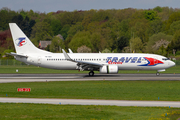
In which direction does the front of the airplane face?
to the viewer's right
